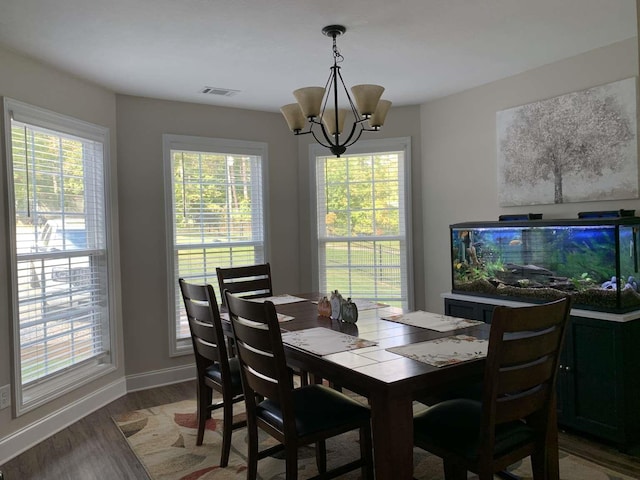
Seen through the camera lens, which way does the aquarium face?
facing the viewer and to the left of the viewer

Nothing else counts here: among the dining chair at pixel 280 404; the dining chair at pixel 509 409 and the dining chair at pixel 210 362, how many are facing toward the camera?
0

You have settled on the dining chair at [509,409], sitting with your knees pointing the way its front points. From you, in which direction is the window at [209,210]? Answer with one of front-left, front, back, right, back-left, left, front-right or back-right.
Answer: front

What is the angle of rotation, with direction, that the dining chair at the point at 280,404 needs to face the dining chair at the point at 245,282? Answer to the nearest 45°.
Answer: approximately 45° to its left

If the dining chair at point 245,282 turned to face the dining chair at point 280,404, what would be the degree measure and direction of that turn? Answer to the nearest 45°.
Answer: approximately 45° to its right

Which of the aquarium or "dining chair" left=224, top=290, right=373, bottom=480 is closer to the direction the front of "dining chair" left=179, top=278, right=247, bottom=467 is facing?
the aquarium

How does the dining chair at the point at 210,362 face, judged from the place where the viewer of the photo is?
facing away from the viewer and to the right of the viewer

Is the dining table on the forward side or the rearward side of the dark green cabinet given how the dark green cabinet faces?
on the forward side

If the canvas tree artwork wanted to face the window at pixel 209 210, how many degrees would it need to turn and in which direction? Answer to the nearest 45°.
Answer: approximately 45° to its right

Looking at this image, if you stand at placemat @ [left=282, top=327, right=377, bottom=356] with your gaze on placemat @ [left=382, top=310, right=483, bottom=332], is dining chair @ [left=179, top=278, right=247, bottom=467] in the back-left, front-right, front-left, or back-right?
back-left

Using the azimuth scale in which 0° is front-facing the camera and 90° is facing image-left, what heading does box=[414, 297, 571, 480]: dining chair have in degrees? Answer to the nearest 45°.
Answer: approximately 135°

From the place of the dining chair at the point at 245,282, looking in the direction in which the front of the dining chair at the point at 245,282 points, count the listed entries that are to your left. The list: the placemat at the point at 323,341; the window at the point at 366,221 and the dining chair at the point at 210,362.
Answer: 1

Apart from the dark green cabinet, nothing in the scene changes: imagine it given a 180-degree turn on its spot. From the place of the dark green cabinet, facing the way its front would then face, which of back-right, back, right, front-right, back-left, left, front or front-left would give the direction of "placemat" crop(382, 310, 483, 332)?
back

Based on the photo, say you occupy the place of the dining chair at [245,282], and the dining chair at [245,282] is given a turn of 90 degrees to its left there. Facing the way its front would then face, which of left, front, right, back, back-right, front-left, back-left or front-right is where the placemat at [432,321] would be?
right
